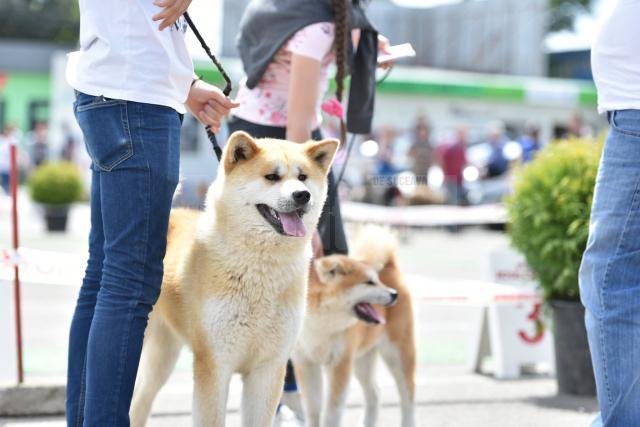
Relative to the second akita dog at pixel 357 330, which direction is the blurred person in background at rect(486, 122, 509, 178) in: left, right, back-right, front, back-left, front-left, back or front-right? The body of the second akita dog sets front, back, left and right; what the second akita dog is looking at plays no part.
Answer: back-right

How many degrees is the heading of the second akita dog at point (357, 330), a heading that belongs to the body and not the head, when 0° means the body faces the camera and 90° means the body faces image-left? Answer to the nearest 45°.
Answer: approximately 45°

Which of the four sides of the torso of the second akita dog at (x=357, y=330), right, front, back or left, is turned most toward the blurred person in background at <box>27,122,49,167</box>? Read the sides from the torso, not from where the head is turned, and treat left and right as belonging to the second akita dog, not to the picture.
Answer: right

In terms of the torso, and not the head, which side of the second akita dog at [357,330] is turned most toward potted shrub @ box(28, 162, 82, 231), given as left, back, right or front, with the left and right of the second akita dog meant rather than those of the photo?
right

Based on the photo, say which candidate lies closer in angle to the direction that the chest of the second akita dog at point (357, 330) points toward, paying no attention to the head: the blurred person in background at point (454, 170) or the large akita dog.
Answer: the large akita dog

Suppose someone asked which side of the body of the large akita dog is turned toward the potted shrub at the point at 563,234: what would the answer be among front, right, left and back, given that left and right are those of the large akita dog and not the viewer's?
left

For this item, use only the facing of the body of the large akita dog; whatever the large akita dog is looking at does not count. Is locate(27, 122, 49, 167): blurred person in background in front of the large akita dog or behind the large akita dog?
behind

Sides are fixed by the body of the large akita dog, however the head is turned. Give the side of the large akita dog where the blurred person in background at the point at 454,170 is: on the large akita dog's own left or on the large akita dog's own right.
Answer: on the large akita dog's own left

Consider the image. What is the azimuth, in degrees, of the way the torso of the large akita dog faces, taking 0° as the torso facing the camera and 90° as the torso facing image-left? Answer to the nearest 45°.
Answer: approximately 315°

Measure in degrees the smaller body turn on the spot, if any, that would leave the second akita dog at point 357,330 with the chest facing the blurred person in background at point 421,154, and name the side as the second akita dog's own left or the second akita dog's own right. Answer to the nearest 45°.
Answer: approximately 135° to the second akita dog's own right

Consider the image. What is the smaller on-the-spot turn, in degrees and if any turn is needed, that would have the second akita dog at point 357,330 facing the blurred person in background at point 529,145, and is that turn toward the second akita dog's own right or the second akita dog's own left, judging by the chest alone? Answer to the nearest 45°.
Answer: approximately 135° to the second akita dog's own right
